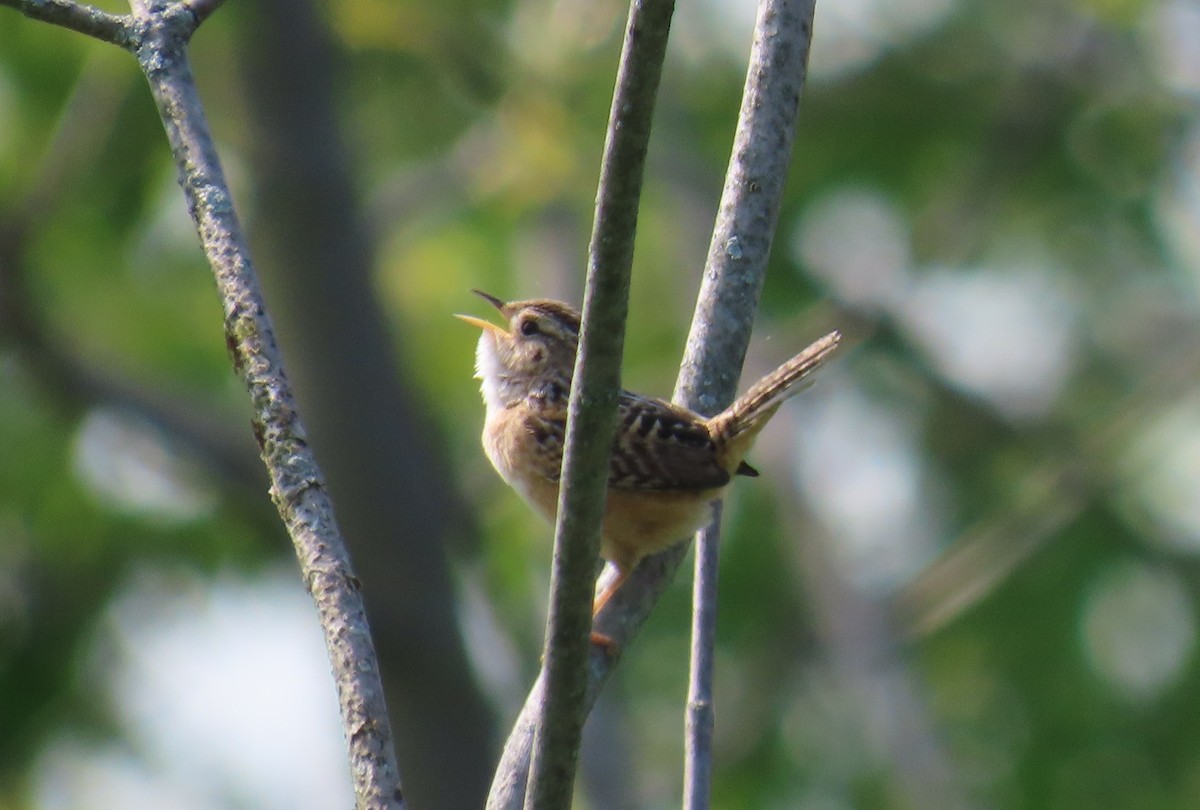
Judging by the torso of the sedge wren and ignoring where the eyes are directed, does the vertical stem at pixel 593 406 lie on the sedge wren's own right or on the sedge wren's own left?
on the sedge wren's own left

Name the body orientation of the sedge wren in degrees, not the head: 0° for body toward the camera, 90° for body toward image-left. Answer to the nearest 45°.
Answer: approximately 90°

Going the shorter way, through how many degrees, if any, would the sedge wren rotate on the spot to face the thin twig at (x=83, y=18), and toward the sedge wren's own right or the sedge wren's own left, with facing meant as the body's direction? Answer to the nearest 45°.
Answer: approximately 45° to the sedge wren's own left

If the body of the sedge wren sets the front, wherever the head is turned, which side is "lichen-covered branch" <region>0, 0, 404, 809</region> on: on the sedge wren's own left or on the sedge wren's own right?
on the sedge wren's own left
